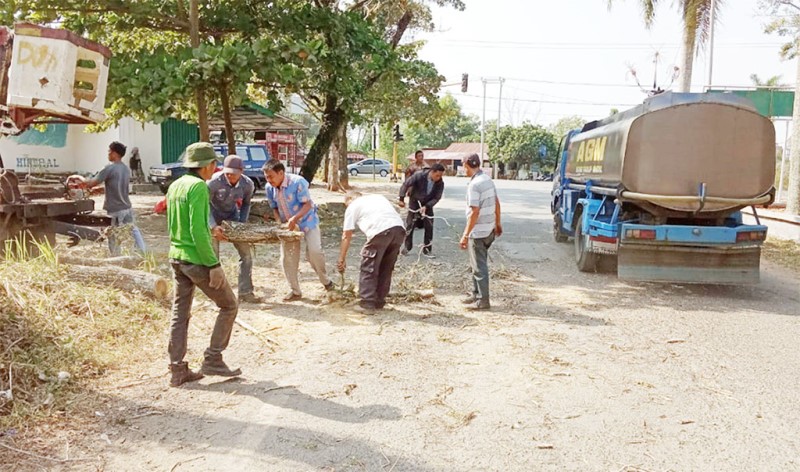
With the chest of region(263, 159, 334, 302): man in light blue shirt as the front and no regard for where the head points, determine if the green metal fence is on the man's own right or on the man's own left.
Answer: on the man's own right

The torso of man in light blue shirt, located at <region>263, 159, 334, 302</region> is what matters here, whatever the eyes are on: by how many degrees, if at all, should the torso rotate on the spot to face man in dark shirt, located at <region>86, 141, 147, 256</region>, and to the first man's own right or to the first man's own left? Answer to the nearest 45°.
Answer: approximately 90° to the first man's own right

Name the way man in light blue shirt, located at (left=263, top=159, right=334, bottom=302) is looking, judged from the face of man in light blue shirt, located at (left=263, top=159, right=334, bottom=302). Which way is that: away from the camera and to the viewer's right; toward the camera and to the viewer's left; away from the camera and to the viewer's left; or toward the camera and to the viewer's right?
toward the camera and to the viewer's left

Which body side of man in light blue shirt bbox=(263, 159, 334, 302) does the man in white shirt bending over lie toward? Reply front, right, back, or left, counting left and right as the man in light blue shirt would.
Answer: left

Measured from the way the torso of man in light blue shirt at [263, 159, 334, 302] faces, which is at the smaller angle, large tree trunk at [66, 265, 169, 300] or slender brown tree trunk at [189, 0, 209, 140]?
the large tree trunk

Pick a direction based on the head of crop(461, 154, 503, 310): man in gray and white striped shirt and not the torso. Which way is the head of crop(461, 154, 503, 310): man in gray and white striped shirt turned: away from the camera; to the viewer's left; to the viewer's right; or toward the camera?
to the viewer's left

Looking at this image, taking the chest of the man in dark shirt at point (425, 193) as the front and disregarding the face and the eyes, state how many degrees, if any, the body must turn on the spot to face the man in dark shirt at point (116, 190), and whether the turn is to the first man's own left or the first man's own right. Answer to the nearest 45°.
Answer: approximately 90° to the first man's own right

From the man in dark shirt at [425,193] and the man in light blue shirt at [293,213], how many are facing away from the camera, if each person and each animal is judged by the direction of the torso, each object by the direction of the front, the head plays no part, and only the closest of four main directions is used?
0

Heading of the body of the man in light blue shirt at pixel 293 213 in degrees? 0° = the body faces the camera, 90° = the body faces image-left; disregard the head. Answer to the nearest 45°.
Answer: approximately 45°

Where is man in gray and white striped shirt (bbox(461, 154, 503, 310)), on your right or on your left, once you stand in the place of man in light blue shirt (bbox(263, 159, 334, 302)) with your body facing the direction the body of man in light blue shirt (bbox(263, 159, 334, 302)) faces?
on your left

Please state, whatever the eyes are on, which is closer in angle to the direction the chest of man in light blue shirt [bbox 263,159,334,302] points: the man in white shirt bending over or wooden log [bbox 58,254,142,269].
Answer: the wooden log

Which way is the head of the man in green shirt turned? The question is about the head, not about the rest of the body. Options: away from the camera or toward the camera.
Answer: away from the camera
